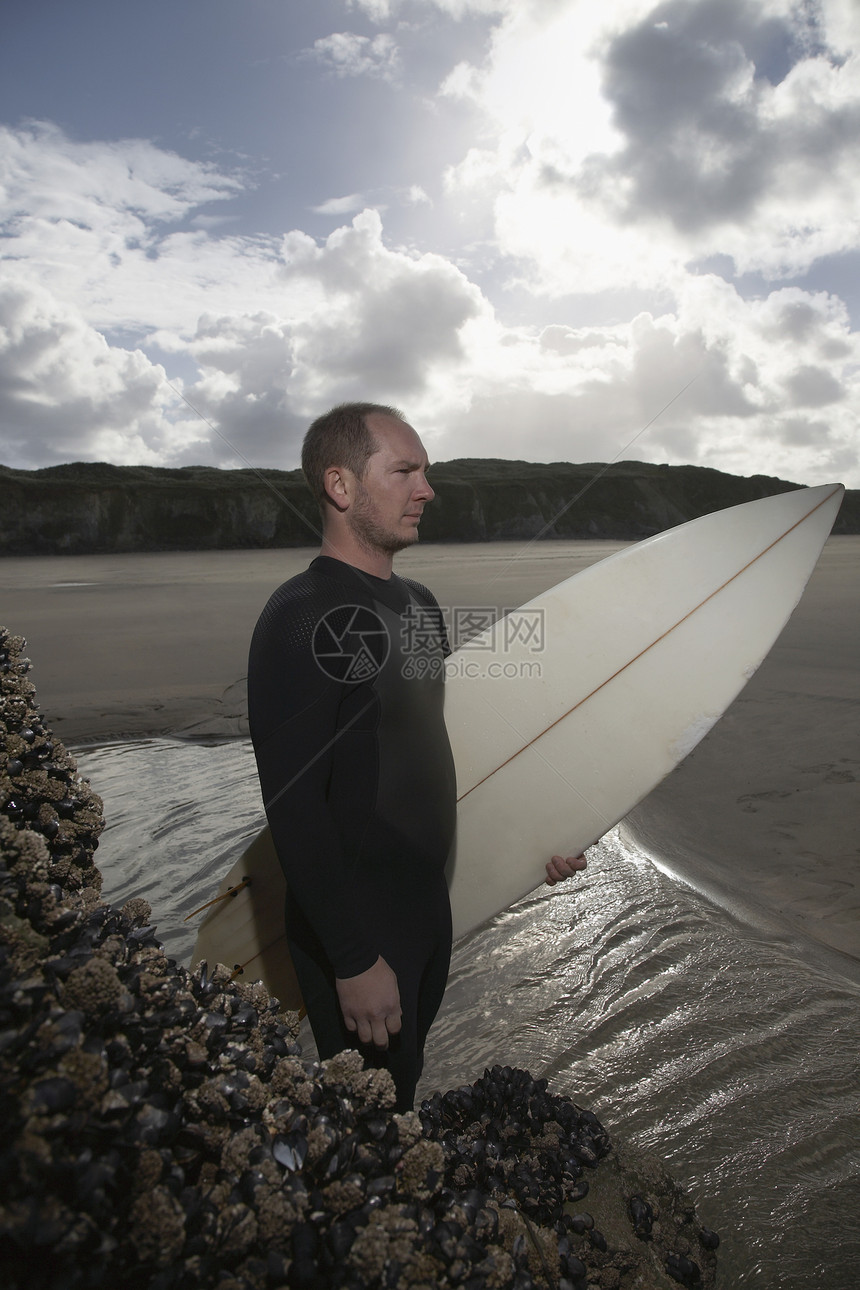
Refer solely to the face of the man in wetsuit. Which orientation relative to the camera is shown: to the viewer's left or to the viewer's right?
to the viewer's right

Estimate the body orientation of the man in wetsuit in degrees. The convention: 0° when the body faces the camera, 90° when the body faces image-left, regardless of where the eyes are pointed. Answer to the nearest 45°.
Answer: approximately 315°
